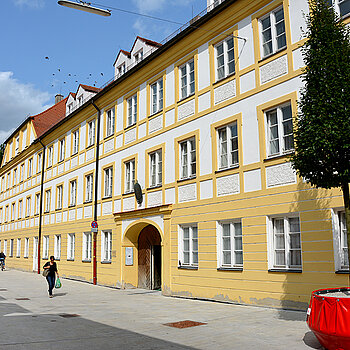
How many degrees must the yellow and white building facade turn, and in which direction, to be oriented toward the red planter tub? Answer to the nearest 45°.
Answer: approximately 45° to its left

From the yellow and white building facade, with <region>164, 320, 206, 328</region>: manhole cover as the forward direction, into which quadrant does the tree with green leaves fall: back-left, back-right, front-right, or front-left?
front-left

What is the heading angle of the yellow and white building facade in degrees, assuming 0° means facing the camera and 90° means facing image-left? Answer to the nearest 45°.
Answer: approximately 45°

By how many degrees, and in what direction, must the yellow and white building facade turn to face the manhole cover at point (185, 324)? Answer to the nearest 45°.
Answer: approximately 45° to its left

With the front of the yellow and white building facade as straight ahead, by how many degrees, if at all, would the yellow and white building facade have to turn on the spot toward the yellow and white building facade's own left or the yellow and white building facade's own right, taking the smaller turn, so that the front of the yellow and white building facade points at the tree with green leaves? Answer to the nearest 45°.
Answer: approximately 45° to the yellow and white building facade's own left

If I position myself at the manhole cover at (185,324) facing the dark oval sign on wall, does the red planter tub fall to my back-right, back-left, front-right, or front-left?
back-right
